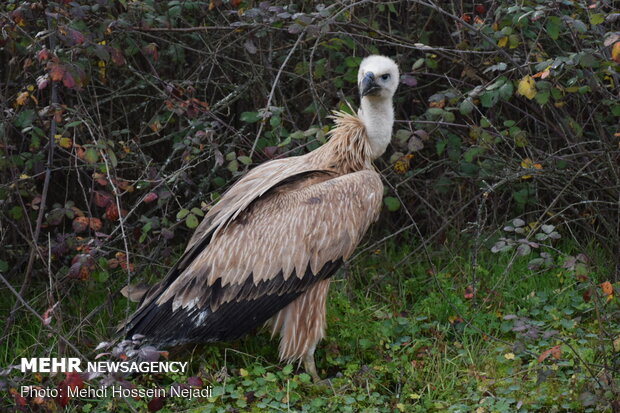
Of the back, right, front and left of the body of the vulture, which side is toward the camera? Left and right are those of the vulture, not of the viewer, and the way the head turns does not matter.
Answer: right
